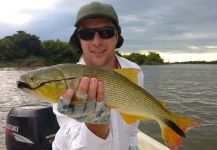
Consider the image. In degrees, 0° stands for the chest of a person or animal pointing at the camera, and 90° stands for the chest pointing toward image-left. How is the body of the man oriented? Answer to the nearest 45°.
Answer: approximately 0°

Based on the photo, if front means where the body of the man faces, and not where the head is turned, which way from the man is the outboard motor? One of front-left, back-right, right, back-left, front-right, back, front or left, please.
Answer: back-right
